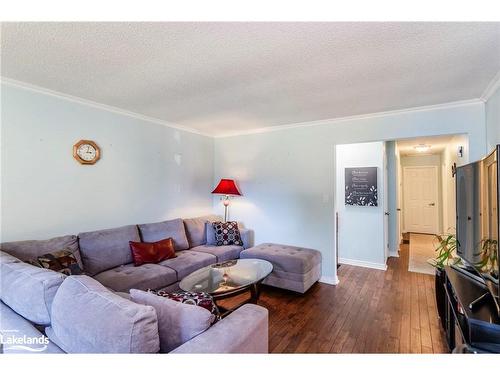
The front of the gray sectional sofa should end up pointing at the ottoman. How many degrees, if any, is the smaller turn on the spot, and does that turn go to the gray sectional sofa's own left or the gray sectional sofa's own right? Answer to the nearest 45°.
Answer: approximately 90° to the gray sectional sofa's own left

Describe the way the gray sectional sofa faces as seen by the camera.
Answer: facing the viewer and to the right of the viewer

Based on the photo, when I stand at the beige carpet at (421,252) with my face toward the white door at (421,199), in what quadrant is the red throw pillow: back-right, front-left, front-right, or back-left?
back-left

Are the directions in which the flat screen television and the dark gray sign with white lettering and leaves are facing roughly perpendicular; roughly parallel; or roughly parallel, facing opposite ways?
roughly perpendicular

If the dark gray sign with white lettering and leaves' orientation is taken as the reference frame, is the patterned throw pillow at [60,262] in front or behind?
in front

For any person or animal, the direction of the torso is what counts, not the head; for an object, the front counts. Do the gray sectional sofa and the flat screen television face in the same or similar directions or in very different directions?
very different directions

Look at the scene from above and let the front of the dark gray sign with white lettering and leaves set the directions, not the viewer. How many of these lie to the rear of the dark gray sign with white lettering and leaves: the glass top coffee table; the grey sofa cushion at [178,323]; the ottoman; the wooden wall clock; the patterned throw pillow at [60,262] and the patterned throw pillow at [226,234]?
0

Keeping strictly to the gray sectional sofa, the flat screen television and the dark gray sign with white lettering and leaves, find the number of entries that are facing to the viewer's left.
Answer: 1

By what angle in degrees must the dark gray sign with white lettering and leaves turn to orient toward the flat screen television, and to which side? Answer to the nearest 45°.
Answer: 0° — it already faces it

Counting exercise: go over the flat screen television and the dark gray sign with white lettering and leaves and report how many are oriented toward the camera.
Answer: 1

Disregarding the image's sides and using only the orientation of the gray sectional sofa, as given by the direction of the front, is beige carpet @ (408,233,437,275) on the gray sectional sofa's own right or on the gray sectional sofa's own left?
on the gray sectional sofa's own left

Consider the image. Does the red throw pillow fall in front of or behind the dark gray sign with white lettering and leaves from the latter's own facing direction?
in front

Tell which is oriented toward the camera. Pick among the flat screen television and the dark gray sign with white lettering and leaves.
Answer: the dark gray sign with white lettering and leaves

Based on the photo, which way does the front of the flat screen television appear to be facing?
to the viewer's left

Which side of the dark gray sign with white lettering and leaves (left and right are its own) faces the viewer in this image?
front
